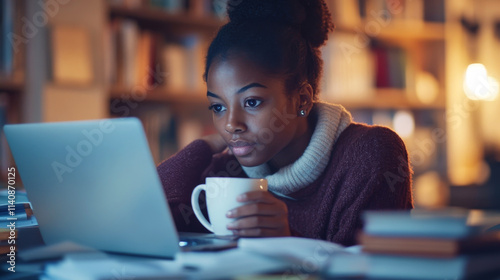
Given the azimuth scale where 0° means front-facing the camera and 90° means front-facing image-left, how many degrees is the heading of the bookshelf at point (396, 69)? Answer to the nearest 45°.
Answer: approximately 0°

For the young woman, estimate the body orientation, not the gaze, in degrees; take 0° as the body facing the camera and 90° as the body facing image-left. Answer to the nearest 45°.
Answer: approximately 45°

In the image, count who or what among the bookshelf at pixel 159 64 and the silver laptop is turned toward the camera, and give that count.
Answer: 1

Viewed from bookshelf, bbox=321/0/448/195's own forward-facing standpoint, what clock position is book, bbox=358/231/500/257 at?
The book is roughly at 12 o'clock from the bookshelf.

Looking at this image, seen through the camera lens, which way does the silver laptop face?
facing away from the viewer and to the right of the viewer

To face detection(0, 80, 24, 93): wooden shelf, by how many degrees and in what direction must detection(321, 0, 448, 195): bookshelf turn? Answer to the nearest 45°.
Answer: approximately 45° to its right

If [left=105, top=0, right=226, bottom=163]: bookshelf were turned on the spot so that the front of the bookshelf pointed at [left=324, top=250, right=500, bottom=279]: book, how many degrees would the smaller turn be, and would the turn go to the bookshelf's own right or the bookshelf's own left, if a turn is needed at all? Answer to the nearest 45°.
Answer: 0° — it already faces it

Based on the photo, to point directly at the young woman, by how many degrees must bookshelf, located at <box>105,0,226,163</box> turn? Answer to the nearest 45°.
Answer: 0° — it already faces them
